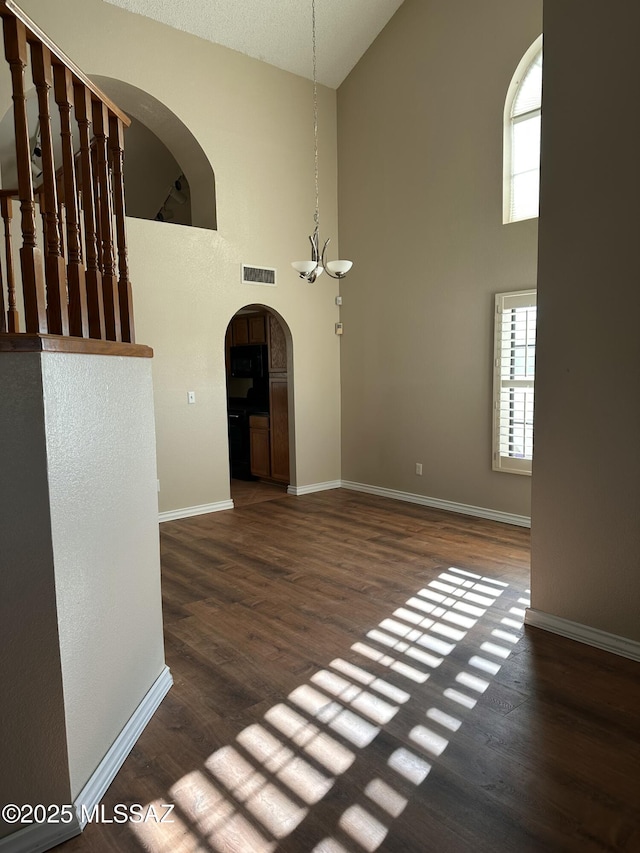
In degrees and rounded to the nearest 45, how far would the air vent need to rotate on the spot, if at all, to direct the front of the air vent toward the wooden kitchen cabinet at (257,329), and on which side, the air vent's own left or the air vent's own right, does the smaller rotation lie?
approximately 135° to the air vent's own left

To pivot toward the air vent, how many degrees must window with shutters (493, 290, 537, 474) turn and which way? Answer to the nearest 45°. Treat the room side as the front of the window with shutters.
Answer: approximately 45° to its right

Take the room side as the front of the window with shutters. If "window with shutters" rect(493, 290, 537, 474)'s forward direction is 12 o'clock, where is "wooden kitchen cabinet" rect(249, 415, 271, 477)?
The wooden kitchen cabinet is roughly at 2 o'clock from the window with shutters.

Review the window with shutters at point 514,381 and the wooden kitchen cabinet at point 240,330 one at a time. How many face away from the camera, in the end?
0

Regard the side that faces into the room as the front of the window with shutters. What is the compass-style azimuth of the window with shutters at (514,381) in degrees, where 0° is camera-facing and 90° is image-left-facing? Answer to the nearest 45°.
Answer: approximately 45°

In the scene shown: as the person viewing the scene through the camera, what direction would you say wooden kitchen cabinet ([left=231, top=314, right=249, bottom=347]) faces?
facing the viewer and to the right of the viewer

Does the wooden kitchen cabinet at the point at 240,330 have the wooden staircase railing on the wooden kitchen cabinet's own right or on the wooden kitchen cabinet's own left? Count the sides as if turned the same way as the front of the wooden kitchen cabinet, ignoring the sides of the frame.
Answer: on the wooden kitchen cabinet's own right

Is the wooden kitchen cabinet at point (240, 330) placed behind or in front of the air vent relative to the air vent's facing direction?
behind

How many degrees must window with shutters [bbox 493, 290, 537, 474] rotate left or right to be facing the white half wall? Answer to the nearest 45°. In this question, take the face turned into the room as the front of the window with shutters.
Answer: approximately 45° to its left

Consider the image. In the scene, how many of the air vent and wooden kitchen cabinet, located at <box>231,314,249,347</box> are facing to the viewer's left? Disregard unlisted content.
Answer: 0

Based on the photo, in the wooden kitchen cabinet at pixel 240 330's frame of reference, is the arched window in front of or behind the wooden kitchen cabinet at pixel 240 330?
in front
